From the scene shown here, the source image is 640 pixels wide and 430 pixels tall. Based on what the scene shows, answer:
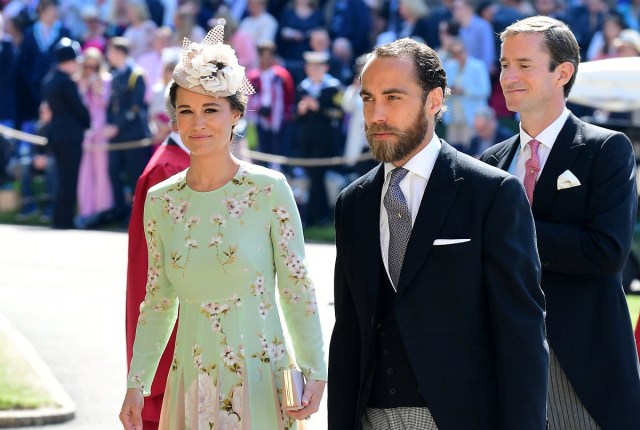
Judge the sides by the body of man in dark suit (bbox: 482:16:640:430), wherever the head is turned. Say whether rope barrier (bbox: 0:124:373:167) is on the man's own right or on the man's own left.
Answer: on the man's own right

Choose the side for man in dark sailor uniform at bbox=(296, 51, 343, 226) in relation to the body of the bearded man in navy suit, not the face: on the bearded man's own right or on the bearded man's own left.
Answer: on the bearded man's own right

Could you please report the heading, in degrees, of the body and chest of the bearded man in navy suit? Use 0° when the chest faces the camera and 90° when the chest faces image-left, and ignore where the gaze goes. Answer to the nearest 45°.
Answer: approximately 45°

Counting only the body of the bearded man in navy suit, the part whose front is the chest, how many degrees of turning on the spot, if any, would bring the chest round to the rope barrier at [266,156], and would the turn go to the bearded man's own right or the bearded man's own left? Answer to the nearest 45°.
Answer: approximately 135° to the bearded man's own right

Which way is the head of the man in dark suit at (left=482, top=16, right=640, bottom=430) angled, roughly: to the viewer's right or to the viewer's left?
to the viewer's left

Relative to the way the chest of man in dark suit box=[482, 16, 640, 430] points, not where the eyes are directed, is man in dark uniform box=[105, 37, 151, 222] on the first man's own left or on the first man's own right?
on the first man's own right
